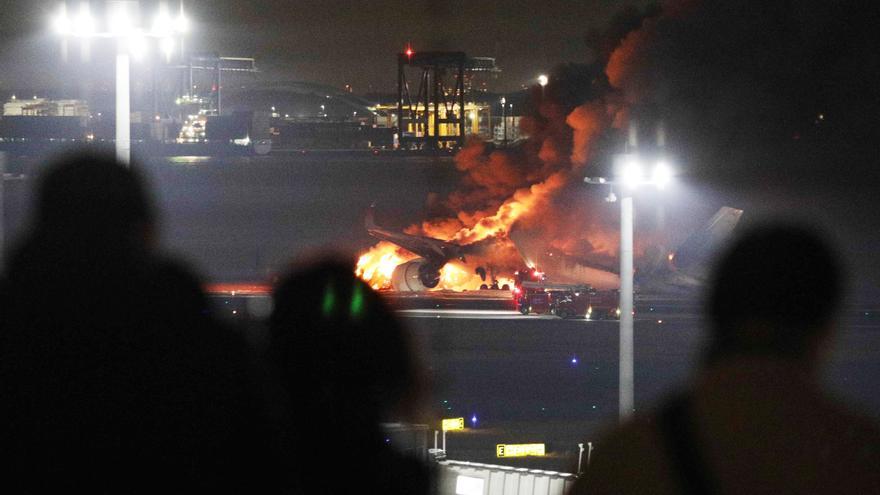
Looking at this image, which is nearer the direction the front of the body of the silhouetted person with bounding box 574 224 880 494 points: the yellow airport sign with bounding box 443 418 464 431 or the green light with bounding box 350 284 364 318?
the yellow airport sign

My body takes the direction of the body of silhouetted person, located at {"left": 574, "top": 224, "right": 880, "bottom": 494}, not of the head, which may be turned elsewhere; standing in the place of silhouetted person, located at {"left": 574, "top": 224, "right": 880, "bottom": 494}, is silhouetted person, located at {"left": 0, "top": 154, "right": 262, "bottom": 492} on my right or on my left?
on my left

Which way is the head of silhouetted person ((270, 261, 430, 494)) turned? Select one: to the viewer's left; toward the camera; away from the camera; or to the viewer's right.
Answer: away from the camera

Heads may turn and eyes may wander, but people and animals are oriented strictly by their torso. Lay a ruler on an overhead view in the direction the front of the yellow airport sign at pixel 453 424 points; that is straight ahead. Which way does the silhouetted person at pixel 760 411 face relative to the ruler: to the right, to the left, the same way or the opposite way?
the opposite way

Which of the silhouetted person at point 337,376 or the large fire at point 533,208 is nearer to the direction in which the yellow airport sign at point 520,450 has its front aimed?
the silhouetted person

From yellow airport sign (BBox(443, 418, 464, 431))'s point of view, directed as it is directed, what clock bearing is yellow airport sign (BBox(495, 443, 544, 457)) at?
yellow airport sign (BBox(495, 443, 544, 457)) is roughly at 11 o'clock from yellow airport sign (BBox(443, 418, 464, 431)).

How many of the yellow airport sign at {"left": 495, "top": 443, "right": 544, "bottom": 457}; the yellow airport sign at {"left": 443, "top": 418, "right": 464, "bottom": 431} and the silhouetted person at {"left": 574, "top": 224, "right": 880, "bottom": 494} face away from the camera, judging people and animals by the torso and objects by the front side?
1

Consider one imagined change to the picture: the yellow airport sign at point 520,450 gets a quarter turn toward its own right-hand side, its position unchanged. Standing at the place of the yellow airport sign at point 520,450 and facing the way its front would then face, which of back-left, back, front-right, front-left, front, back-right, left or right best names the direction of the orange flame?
right

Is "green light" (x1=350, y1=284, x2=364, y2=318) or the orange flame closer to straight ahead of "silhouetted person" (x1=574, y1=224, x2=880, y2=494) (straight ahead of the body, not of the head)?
the orange flame

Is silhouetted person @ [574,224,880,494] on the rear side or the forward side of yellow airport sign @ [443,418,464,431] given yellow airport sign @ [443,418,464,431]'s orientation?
on the forward side

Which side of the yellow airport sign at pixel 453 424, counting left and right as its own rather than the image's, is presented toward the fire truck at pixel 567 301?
back

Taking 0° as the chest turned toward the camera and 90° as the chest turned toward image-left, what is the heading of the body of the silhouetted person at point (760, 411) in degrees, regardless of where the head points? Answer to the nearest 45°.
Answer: approximately 180°

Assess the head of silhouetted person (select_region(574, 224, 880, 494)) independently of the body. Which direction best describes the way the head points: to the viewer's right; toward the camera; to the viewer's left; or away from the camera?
away from the camera

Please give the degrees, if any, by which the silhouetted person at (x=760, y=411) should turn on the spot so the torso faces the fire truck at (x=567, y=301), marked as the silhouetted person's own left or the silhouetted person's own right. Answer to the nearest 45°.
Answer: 0° — they already face it
